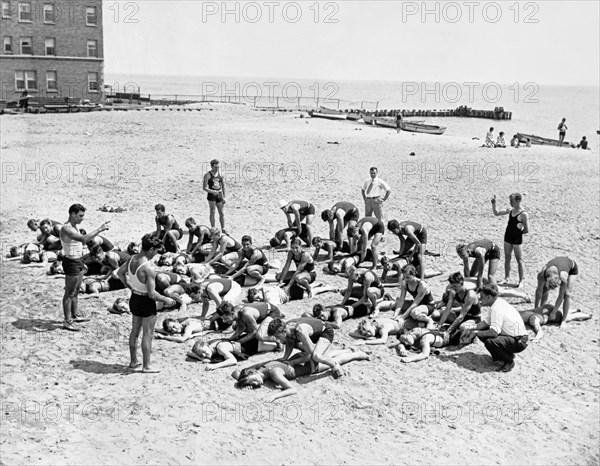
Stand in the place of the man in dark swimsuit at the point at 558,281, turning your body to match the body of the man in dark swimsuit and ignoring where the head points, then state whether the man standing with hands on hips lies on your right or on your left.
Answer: on your right

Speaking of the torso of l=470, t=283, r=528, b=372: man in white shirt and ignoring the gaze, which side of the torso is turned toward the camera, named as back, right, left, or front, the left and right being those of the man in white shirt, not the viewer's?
left

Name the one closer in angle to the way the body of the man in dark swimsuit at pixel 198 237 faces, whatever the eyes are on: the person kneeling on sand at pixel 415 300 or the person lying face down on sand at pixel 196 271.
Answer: the person lying face down on sand

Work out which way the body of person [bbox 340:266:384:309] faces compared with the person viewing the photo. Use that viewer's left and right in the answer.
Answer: facing the viewer and to the left of the viewer

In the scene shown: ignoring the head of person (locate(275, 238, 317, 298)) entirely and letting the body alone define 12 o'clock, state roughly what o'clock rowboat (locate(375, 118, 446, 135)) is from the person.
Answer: The rowboat is roughly at 5 o'clock from the person.

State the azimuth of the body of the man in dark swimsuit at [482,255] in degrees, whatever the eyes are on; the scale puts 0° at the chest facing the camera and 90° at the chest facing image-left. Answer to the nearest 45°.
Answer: approximately 45°

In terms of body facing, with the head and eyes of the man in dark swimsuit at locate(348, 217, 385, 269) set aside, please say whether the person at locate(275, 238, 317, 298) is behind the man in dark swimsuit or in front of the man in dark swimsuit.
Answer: in front

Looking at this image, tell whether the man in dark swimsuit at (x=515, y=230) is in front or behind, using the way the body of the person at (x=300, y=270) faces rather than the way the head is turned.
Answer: behind

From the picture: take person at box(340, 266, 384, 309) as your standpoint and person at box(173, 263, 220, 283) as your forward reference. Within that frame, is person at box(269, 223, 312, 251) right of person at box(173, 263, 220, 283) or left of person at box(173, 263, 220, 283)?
right

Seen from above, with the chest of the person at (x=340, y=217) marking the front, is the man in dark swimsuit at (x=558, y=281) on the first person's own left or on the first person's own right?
on the first person's own left

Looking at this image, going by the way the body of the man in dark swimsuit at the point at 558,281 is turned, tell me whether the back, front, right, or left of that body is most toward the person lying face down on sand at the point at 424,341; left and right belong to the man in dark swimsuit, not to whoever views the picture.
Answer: front

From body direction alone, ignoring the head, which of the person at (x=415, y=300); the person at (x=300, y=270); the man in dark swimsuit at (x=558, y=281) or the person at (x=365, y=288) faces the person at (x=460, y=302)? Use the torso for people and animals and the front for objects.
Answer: the man in dark swimsuit

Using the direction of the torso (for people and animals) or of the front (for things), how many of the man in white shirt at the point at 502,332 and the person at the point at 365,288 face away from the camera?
0

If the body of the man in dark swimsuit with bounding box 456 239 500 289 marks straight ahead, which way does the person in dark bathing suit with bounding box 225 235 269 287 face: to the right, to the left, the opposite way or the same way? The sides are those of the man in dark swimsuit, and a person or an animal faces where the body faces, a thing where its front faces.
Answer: the same way

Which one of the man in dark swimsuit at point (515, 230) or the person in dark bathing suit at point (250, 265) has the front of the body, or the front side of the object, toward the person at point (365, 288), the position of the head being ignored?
the man in dark swimsuit

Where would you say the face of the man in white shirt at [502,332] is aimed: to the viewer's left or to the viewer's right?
to the viewer's left

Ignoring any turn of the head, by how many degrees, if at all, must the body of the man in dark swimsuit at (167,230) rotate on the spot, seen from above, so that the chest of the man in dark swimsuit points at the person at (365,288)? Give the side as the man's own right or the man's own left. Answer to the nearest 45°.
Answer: approximately 90° to the man's own left
